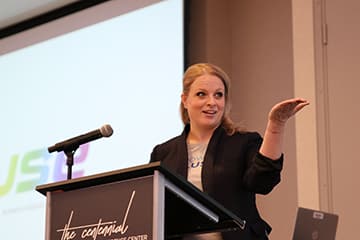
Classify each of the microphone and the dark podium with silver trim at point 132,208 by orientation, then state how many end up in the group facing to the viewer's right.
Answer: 1

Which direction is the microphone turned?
to the viewer's right

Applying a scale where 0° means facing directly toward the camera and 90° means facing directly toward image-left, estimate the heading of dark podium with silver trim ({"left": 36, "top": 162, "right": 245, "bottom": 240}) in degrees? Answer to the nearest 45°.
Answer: approximately 45°
